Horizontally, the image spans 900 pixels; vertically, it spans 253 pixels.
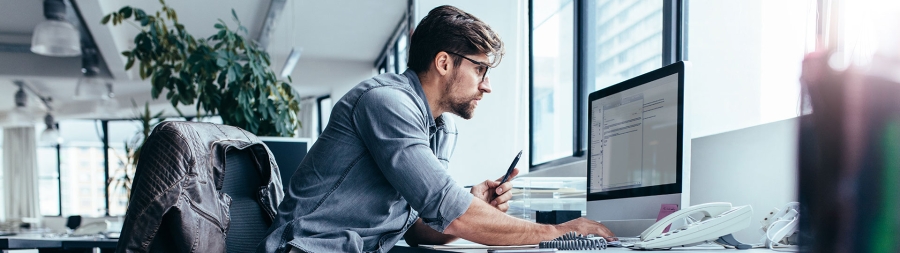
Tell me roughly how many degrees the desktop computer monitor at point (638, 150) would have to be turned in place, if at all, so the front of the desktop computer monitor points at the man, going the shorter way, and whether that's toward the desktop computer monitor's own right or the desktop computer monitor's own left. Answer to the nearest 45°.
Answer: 0° — it already faces them

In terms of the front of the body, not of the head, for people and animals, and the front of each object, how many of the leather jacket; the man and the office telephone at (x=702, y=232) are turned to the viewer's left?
1

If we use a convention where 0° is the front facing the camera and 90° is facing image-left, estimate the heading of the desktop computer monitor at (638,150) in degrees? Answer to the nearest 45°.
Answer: approximately 45°

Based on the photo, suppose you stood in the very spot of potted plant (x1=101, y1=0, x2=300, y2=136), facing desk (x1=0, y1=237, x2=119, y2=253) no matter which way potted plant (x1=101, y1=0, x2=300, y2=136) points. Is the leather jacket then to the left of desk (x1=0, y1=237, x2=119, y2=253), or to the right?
left

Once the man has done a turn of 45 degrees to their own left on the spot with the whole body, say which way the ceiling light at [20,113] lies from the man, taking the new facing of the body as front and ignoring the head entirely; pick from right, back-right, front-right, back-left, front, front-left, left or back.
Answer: left

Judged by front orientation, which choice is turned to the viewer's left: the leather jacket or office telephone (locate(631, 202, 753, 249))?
the office telephone

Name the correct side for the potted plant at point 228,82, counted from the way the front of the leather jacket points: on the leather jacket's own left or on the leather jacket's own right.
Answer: on the leather jacket's own left

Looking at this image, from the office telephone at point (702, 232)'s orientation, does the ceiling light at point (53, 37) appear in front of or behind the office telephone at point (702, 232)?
in front

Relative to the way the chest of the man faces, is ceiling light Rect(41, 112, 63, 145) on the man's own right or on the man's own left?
on the man's own left

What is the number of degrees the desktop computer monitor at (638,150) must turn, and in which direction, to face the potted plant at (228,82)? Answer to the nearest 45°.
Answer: approximately 90° to its right

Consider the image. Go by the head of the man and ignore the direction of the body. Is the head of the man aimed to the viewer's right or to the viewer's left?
to the viewer's right

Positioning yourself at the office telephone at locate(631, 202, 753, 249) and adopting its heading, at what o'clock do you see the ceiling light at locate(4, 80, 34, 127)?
The ceiling light is roughly at 1 o'clock from the office telephone.

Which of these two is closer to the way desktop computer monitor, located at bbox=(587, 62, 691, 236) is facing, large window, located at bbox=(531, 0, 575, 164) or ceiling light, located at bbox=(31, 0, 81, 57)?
the ceiling light

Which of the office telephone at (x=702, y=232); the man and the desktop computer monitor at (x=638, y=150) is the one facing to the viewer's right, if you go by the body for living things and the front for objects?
the man

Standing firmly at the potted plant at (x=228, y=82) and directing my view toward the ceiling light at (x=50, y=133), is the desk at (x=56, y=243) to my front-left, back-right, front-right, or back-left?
front-left

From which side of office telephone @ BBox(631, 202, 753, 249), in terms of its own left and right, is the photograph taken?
left

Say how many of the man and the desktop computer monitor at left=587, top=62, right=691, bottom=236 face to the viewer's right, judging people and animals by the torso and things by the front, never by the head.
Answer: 1

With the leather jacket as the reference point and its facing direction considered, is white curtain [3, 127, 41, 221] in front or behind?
behind
